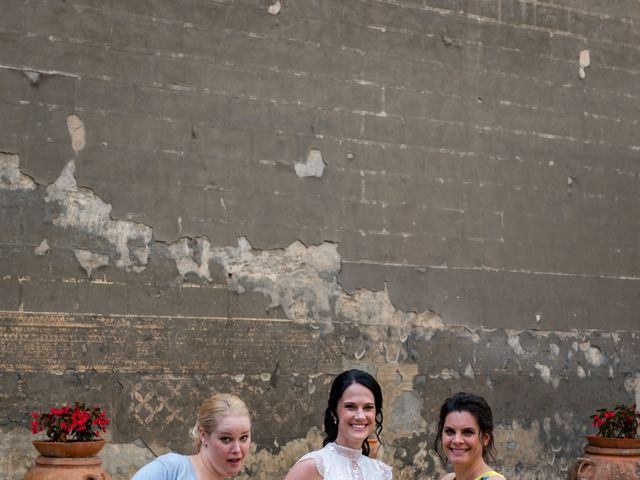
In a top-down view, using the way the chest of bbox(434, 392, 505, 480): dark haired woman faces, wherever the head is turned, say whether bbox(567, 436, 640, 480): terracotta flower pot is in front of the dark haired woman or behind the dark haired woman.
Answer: behind

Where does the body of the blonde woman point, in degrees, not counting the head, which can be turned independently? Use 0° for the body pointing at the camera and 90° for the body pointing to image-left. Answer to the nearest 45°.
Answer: approximately 315°

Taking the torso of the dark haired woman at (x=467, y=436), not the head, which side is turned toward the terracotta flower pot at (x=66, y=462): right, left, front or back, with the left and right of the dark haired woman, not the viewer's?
right

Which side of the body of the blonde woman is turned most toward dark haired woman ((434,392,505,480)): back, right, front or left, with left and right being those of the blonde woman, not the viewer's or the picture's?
left

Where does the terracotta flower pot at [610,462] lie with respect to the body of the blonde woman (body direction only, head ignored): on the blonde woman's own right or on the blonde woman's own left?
on the blonde woman's own left

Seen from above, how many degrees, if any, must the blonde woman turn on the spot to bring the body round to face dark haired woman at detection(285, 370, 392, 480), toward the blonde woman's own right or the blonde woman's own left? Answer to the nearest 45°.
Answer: approximately 90° to the blonde woman's own left
